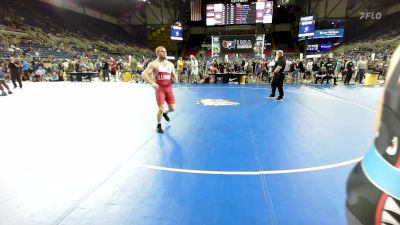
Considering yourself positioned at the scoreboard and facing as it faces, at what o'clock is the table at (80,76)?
The table is roughly at 2 o'clock from the scoreboard.

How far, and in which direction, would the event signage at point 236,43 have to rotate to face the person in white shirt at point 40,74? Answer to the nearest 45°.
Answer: approximately 45° to its right

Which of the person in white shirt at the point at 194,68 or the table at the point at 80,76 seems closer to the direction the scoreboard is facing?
the person in white shirt

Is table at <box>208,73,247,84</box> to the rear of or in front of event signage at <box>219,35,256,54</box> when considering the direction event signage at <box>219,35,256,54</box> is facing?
in front

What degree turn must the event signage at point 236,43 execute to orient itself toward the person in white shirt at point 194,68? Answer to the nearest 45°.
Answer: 0° — it already faces them

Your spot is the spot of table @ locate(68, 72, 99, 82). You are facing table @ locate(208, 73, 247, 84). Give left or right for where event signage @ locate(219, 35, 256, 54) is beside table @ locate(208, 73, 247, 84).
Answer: left

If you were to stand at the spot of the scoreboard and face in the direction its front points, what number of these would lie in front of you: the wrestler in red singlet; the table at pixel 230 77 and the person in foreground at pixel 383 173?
3

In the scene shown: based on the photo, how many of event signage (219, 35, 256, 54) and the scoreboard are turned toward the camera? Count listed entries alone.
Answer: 2

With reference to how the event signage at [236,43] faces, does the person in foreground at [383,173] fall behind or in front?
in front

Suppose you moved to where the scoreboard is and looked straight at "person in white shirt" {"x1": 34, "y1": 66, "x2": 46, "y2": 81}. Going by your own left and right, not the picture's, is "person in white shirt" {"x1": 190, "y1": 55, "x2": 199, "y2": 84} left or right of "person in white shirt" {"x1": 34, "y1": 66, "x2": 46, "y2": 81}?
left

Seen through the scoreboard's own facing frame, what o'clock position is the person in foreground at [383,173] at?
The person in foreground is roughly at 12 o'clock from the scoreboard.

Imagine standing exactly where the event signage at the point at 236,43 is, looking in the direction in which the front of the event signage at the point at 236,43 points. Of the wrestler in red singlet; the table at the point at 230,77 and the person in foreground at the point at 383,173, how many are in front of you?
3

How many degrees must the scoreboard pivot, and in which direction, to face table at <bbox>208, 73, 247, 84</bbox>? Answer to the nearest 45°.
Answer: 0° — it already faces it

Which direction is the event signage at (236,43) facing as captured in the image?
toward the camera
